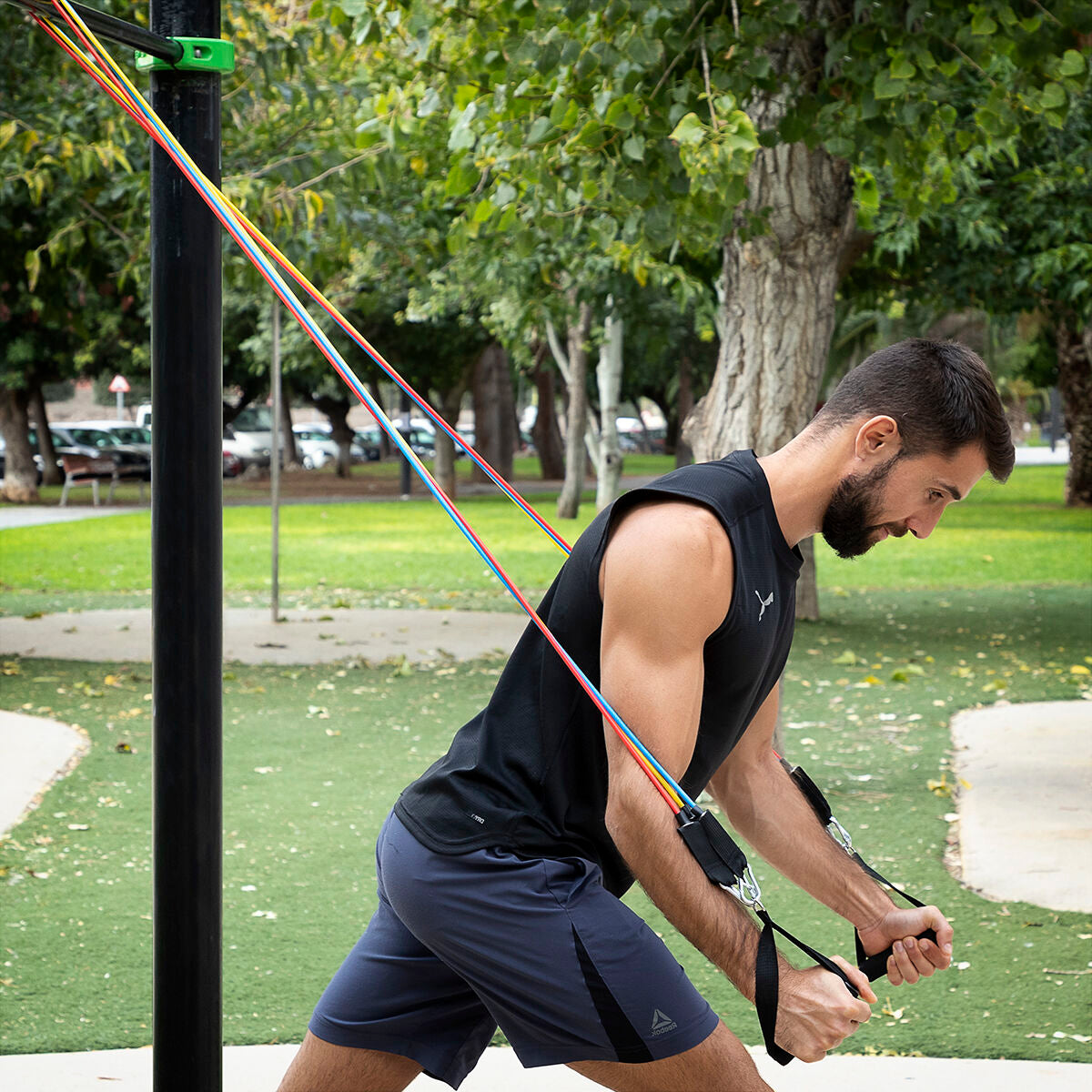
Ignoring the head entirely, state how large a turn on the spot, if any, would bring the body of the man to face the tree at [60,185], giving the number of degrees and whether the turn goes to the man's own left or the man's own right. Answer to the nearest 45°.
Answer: approximately 135° to the man's own left

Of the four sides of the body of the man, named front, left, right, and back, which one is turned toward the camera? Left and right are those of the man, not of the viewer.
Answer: right

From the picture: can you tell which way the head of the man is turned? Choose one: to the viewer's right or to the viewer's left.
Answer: to the viewer's right

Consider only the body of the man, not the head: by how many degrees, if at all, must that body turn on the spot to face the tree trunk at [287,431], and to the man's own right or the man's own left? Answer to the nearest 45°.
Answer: approximately 90° to the man's own left

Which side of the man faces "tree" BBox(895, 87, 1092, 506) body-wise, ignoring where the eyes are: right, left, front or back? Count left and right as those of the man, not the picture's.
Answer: left

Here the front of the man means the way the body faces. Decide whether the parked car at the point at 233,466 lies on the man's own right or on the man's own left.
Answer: on the man's own left

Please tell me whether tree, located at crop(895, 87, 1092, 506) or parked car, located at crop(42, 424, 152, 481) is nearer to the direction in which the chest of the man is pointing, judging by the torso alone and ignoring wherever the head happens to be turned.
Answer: the tree

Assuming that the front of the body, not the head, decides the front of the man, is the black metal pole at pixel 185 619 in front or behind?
behind
